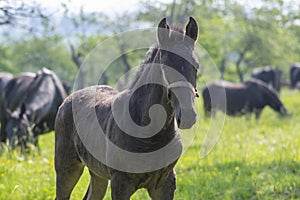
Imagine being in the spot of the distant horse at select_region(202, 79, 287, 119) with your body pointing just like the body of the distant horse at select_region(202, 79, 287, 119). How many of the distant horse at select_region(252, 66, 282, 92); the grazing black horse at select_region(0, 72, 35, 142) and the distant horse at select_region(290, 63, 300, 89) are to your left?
2

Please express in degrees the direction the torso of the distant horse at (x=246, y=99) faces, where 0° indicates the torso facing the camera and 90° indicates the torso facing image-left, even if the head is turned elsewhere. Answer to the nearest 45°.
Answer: approximately 270°

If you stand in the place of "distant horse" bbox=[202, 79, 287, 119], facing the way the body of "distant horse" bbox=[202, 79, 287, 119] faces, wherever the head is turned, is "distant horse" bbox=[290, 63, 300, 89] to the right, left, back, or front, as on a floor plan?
left

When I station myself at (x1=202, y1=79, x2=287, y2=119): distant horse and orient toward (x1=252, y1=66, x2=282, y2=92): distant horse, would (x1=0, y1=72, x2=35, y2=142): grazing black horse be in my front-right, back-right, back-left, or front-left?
back-left

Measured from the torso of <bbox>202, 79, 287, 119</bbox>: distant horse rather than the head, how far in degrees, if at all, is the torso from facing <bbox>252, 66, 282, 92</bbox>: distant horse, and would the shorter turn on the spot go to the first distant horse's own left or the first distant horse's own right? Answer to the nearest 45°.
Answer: approximately 90° to the first distant horse's own left

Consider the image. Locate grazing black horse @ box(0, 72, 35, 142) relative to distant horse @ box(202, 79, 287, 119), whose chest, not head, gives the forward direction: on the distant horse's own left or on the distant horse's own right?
on the distant horse's own right

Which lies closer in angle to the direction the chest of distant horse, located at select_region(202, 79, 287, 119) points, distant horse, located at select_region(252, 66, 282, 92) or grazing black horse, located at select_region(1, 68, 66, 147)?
the distant horse

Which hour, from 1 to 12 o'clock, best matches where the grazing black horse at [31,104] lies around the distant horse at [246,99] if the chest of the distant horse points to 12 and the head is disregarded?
The grazing black horse is roughly at 4 o'clock from the distant horse.

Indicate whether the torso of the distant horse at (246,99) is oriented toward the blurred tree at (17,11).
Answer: no
